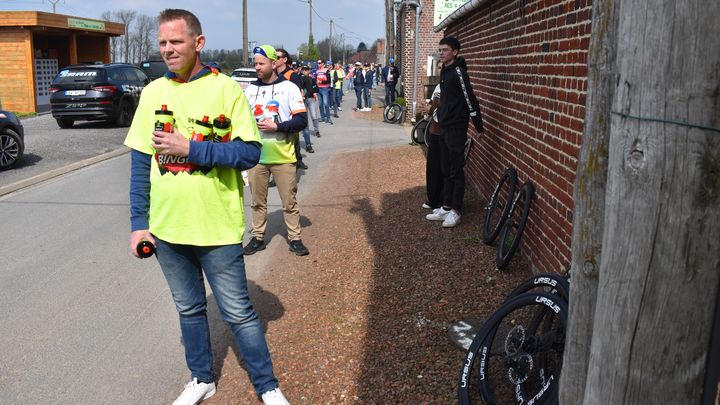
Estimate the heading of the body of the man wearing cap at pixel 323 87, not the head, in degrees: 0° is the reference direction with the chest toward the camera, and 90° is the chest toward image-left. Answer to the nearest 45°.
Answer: approximately 45°

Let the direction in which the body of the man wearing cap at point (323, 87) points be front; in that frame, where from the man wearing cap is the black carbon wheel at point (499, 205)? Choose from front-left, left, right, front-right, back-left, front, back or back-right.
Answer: front-left

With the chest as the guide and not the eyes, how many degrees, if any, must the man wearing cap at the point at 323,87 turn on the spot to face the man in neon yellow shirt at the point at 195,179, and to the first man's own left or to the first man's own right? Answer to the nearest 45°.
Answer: approximately 45° to the first man's own left

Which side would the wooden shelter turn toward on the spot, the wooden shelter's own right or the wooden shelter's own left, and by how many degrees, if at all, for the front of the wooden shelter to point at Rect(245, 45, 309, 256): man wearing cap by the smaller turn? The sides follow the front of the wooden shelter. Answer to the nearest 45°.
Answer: approximately 45° to the wooden shelter's own right

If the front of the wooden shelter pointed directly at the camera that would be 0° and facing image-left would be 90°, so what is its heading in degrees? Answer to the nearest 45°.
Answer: approximately 315°

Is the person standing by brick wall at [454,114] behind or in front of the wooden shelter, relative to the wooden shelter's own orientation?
in front

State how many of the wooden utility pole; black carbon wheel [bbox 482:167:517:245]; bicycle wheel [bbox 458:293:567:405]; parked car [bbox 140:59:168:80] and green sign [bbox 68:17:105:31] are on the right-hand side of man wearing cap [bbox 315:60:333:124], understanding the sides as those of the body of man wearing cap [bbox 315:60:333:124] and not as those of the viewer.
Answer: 2

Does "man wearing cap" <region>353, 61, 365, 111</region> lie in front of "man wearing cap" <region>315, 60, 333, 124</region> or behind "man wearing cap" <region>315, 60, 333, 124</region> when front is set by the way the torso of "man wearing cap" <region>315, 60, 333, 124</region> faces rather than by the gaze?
behind

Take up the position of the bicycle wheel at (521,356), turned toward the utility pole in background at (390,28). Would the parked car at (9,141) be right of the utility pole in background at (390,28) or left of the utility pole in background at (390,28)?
left

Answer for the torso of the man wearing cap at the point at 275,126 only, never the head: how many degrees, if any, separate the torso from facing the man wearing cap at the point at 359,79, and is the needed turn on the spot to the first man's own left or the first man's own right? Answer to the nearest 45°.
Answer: approximately 135° to the first man's own right
